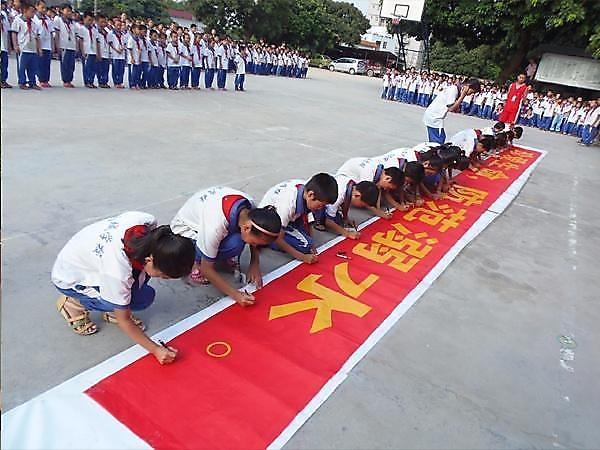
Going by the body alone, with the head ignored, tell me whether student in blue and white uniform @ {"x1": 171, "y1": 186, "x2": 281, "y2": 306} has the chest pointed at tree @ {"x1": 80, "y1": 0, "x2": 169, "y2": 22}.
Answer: no

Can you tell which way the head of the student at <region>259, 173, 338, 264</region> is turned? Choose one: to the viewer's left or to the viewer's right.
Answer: to the viewer's right

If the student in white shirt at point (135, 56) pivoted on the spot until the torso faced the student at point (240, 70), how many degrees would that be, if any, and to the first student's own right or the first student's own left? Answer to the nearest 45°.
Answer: approximately 90° to the first student's own left

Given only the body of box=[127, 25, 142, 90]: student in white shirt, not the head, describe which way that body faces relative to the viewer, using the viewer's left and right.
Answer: facing the viewer and to the right of the viewer

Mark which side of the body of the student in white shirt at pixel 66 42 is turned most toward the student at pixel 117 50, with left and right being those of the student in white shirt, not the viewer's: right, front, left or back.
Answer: left

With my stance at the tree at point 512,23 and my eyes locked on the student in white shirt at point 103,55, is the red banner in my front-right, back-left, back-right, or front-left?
front-left

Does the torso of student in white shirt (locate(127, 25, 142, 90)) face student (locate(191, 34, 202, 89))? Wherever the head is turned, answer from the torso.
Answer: no

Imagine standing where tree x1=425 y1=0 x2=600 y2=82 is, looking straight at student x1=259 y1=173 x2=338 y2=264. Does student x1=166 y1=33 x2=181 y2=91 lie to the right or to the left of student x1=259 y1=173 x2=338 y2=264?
right

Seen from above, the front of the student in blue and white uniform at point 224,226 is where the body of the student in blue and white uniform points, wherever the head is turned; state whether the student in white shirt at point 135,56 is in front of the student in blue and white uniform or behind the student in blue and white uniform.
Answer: behind

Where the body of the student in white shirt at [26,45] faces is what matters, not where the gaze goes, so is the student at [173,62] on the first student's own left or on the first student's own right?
on the first student's own left

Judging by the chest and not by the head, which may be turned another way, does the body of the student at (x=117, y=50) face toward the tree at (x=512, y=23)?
no
